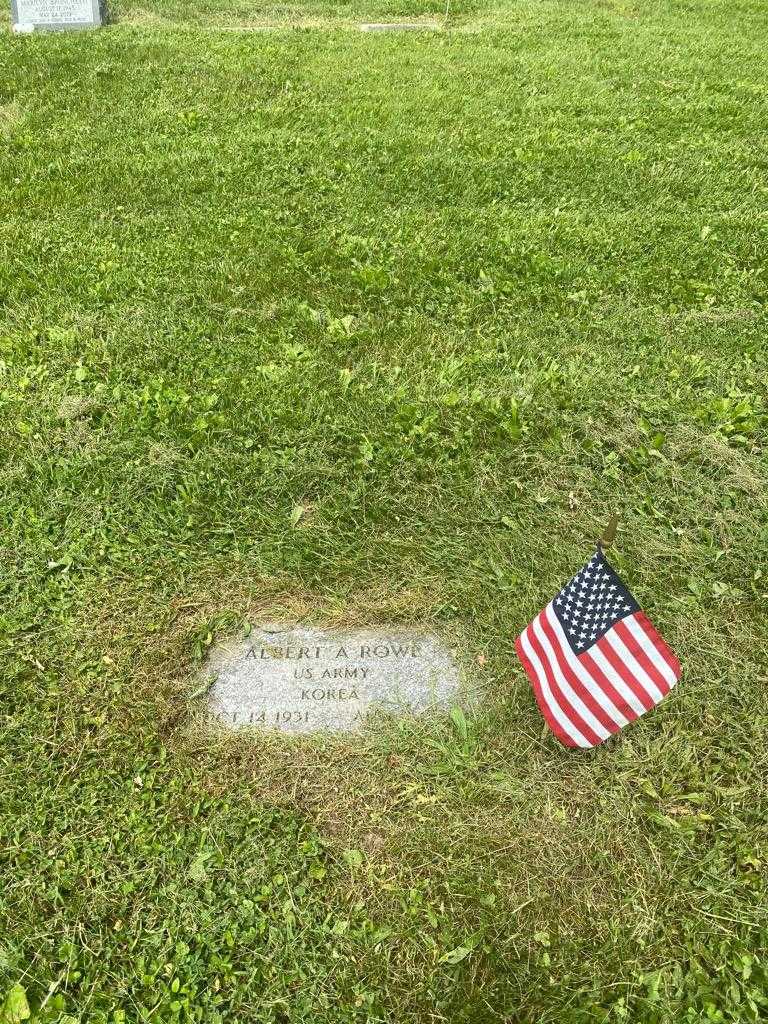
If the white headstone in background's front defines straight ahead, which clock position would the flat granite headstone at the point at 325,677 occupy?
The flat granite headstone is roughly at 12 o'clock from the white headstone in background.

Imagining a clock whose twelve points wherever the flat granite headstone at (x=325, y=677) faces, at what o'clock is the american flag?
The american flag is roughly at 10 o'clock from the flat granite headstone.

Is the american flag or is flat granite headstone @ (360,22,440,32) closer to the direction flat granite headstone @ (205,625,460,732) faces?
the american flag

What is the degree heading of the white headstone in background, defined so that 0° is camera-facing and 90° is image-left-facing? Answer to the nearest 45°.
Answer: approximately 0°

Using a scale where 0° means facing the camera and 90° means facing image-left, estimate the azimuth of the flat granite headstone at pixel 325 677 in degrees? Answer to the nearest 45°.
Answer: approximately 0°

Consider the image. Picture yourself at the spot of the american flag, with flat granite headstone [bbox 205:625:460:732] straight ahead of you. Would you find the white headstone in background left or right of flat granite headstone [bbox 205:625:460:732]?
right

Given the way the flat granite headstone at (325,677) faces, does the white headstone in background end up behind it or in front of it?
behind

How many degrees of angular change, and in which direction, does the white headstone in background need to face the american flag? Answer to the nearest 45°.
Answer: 0° — it already faces it

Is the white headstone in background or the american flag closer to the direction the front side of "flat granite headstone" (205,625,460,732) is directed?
the american flag

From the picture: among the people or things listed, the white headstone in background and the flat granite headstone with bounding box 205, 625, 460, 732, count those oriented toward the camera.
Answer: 2
